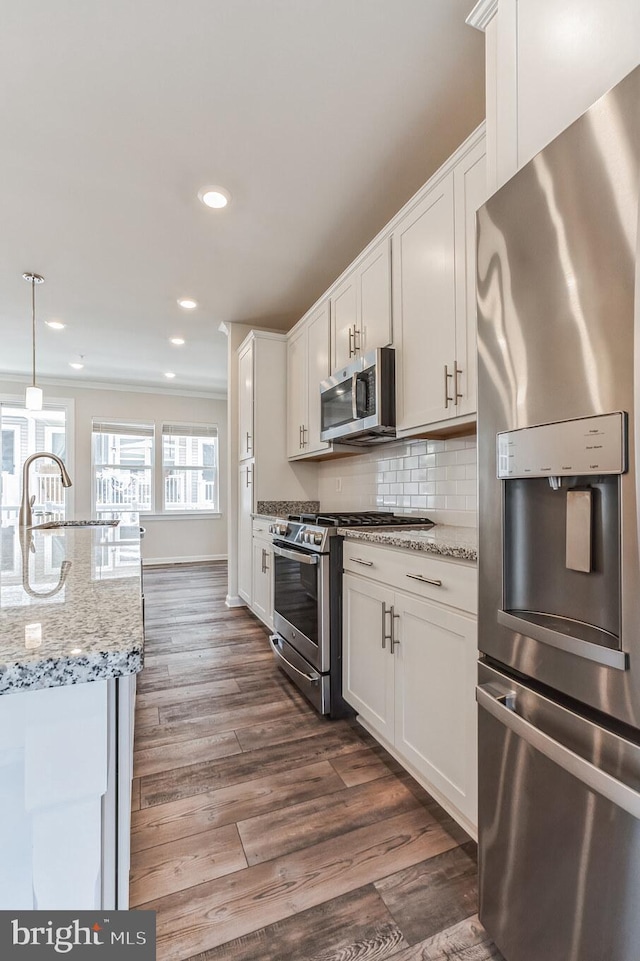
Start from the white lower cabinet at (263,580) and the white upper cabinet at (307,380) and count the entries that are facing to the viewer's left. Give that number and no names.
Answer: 2

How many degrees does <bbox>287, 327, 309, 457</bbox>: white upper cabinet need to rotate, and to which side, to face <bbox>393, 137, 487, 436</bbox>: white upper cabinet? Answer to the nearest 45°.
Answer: approximately 90° to its left

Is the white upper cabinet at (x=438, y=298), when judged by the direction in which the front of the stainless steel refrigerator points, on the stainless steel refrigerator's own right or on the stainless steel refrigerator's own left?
on the stainless steel refrigerator's own right

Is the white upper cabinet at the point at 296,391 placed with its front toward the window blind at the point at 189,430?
no

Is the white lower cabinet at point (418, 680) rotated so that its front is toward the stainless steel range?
no

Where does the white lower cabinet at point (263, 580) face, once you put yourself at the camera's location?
facing to the left of the viewer

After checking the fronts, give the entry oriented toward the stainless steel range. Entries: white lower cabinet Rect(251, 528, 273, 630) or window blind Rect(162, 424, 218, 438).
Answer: the window blind

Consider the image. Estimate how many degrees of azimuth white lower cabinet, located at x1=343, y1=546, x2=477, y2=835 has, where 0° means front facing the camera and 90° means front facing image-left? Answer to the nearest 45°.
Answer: approximately 45°

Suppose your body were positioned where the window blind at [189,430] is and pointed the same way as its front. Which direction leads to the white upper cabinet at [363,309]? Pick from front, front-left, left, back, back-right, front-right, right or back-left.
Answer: front

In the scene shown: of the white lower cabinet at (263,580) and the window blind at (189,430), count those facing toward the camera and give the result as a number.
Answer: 1

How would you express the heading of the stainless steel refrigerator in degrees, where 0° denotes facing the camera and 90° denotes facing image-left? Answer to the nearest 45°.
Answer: approximately 45°

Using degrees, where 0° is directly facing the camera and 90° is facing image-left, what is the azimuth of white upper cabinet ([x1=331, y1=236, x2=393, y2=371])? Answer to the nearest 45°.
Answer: approximately 45°

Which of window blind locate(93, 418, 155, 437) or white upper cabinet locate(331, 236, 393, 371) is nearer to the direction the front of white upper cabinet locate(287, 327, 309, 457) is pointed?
the window blind

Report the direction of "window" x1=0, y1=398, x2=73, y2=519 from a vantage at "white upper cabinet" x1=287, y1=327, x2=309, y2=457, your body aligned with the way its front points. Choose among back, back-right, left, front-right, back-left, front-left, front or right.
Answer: front-right

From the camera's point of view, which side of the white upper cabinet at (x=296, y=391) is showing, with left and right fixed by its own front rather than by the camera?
left

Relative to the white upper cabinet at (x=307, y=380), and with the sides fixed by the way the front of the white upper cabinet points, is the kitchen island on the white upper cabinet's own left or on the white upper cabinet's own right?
on the white upper cabinet's own left

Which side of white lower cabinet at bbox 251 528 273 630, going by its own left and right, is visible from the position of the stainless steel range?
left

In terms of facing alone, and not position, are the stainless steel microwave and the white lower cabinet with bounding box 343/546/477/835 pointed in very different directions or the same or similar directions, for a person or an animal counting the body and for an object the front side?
same or similar directions

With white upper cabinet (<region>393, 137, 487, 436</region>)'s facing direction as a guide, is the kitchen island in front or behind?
in front

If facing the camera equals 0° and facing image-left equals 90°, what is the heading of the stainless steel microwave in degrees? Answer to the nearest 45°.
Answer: approximately 45°

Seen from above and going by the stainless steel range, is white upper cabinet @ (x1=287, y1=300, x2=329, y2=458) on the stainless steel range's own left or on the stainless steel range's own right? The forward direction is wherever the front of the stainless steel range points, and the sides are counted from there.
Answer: on the stainless steel range's own right

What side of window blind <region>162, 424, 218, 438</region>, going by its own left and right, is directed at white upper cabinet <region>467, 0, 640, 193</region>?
front
